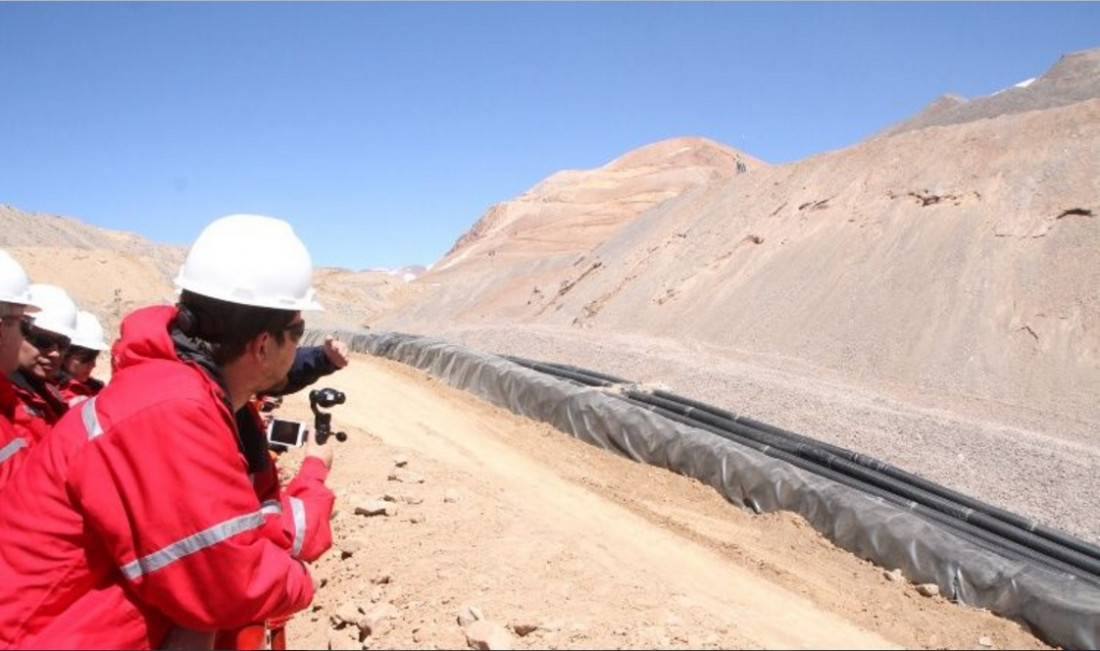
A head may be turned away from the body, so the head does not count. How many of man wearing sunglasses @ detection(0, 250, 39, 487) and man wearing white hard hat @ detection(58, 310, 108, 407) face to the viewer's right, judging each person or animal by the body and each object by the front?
2

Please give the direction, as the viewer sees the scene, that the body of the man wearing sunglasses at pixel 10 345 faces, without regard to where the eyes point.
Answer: to the viewer's right

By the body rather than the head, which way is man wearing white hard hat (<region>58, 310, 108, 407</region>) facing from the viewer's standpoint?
to the viewer's right

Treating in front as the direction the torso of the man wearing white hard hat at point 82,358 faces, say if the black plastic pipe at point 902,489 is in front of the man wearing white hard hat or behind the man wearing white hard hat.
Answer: in front

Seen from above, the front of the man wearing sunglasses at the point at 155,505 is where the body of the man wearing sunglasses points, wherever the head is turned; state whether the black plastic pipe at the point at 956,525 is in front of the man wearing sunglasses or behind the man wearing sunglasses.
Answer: in front

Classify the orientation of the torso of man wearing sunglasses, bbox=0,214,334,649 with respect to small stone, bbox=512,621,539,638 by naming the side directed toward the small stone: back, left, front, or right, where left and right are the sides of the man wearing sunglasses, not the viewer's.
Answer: front

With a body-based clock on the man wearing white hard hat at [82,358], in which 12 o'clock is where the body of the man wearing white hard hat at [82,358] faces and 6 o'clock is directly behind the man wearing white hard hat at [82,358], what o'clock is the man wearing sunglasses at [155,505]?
the man wearing sunglasses at [155,505] is roughly at 3 o'clock from the man wearing white hard hat at [82,358].

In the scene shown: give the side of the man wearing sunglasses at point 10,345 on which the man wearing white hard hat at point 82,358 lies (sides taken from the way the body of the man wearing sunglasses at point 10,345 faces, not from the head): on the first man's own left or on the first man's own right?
on the first man's own left

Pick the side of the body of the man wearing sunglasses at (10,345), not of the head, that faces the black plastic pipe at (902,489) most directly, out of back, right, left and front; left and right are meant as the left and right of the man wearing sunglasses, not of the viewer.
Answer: front

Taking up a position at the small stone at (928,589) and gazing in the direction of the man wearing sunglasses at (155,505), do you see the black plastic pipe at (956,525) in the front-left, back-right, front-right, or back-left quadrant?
back-right

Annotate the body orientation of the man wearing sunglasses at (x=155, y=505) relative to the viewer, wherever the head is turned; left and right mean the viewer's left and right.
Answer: facing away from the viewer and to the right of the viewer
